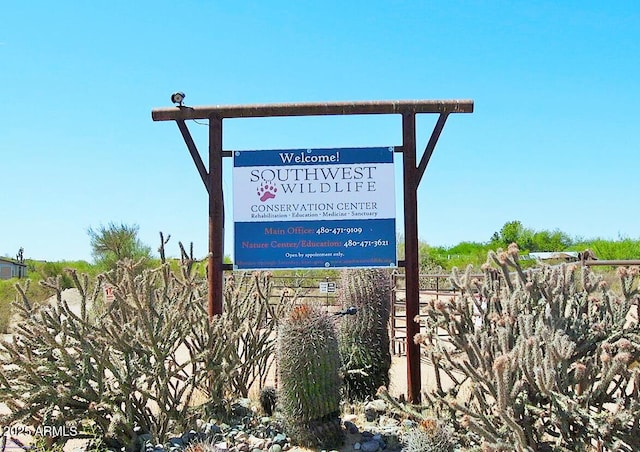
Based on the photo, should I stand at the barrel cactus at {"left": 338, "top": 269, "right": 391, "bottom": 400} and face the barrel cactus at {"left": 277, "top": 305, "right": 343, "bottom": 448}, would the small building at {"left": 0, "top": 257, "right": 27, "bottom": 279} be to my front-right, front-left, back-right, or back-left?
back-right

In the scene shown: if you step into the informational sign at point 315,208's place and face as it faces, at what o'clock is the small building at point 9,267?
The small building is roughly at 5 o'clock from the informational sign.

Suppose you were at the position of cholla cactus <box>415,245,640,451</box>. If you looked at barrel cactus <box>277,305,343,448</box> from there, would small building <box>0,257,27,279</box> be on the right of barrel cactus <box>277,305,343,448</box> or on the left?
right

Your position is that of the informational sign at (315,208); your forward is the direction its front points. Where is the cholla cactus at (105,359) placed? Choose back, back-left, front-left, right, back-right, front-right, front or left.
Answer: front-right

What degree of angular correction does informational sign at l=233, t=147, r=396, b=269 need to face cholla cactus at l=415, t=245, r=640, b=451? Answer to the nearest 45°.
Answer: approximately 45° to its left

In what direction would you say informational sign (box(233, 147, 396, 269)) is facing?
toward the camera
